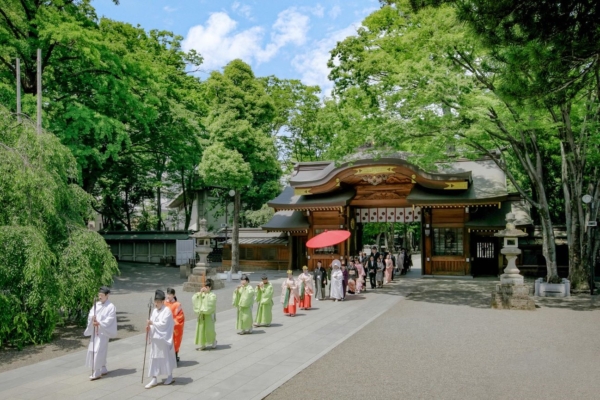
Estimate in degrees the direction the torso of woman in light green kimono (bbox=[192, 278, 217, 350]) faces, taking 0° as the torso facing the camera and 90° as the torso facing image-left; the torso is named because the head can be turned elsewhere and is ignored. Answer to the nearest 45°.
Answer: approximately 45°

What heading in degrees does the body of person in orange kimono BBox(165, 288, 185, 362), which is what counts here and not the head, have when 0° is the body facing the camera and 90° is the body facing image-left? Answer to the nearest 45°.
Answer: approximately 45°

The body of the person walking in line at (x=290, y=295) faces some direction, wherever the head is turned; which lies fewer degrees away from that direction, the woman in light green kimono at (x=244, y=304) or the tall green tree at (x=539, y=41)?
the woman in light green kimono

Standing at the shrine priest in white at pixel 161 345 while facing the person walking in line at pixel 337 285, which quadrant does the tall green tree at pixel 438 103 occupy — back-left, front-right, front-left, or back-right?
front-right

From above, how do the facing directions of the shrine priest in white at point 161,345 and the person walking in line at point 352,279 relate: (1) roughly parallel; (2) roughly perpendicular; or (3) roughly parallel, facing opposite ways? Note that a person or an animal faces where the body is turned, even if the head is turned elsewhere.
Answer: roughly parallel

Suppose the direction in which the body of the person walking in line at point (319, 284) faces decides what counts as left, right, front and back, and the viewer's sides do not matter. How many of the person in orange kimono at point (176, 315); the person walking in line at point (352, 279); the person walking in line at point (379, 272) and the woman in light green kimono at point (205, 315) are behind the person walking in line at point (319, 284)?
2

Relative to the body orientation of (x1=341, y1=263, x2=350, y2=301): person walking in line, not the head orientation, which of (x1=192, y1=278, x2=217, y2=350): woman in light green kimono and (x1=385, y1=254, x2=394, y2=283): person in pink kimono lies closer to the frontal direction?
the woman in light green kimono

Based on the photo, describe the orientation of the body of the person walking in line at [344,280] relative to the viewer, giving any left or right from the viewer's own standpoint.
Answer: facing the viewer and to the left of the viewer

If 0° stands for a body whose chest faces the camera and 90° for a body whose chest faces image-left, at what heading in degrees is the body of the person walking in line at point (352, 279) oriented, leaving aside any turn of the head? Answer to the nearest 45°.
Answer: approximately 45°

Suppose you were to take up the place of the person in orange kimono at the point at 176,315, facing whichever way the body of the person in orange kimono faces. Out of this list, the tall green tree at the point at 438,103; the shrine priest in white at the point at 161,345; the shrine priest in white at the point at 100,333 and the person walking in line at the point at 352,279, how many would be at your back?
2

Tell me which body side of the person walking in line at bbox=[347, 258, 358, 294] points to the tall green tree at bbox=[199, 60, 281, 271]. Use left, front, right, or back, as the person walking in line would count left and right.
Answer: right

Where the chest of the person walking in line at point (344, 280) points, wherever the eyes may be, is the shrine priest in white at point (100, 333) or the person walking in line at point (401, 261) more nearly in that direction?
the shrine priest in white

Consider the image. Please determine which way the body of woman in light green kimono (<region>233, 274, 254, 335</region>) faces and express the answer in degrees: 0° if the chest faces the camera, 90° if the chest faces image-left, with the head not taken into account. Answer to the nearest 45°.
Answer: approximately 45°

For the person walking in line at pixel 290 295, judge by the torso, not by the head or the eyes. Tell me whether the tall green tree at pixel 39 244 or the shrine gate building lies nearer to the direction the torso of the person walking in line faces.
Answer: the tall green tree

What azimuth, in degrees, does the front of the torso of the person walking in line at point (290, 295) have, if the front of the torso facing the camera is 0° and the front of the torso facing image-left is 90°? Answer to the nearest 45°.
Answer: approximately 45°

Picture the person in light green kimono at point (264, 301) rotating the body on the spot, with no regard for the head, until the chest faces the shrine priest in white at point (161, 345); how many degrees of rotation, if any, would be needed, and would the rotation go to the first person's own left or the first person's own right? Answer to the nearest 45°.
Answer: approximately 45° to the first person's own left

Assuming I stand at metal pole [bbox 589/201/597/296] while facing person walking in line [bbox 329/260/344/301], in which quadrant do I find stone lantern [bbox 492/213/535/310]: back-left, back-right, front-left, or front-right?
front-left
